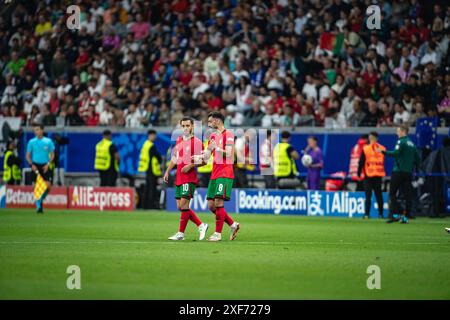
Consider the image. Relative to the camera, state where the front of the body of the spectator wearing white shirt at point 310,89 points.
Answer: toward the camera

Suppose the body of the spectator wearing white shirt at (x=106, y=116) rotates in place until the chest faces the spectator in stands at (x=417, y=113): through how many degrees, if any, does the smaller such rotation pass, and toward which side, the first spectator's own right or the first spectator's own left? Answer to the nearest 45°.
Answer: approximately 45° to the first spectator's own left

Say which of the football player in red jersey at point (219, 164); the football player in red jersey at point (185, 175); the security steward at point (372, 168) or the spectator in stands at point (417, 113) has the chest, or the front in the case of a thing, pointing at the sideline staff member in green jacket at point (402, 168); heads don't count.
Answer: the spectator in stands

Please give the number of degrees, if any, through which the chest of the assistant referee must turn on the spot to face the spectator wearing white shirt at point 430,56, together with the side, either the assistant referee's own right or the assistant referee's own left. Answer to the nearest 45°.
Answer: approximately 90° to the assistant referee's own left

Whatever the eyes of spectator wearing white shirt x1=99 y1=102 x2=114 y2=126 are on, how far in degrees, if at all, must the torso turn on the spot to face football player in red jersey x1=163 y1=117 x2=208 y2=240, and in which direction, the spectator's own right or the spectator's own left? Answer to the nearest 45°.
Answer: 0° — they already face them

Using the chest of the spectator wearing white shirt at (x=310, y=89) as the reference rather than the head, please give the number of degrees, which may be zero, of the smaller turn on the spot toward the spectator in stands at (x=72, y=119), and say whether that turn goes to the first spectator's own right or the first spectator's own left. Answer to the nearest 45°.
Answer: approximately 90° to the first spectator's own right

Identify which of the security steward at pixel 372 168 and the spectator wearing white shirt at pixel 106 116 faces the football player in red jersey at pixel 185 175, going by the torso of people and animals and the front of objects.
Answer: the spectator wearing white shirt

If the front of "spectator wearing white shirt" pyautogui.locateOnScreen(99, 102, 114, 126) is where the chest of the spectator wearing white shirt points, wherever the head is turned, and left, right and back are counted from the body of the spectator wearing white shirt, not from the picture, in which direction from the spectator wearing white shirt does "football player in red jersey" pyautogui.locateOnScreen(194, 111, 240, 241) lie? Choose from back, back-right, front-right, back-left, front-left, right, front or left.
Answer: front

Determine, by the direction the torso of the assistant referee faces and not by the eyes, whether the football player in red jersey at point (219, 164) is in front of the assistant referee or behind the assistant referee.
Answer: in front

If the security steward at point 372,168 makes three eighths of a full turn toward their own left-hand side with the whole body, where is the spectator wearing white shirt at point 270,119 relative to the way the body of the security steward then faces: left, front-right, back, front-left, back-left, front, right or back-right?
right

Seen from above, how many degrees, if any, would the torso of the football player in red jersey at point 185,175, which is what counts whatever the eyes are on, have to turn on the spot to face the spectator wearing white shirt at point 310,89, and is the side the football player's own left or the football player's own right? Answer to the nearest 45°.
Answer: approximately 135° to the football player's own right

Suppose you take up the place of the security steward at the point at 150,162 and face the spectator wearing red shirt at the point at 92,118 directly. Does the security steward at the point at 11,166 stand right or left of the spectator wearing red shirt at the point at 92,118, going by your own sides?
left

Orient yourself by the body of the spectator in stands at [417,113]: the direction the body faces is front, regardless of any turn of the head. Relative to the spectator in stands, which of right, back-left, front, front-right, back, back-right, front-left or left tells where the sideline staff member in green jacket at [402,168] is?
front

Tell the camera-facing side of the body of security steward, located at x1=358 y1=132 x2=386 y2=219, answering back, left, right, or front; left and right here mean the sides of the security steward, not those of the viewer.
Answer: back

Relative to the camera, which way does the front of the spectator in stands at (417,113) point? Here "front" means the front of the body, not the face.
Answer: toward the camera

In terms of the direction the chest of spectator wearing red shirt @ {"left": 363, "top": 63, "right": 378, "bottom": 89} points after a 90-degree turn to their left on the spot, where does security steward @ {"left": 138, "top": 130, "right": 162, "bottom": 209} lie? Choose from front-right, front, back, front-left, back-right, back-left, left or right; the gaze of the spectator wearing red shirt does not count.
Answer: back
